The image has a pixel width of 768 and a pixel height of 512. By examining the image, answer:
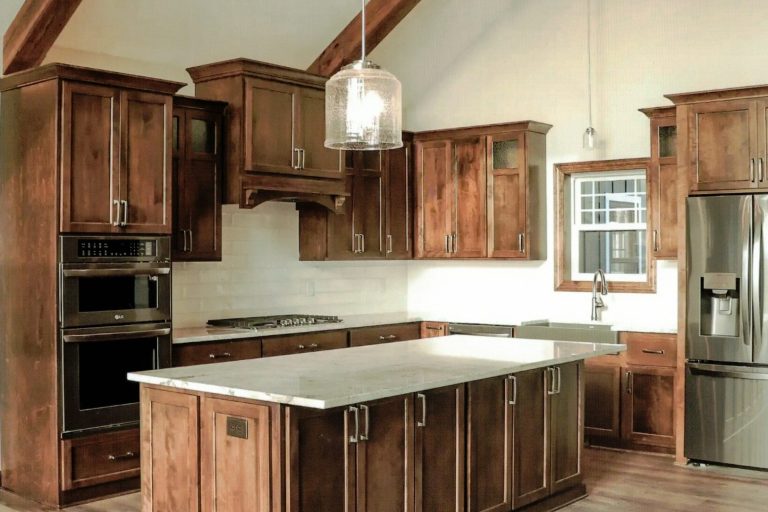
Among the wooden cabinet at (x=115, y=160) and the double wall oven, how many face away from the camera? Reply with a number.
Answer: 0

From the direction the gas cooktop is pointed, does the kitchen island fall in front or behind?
in front

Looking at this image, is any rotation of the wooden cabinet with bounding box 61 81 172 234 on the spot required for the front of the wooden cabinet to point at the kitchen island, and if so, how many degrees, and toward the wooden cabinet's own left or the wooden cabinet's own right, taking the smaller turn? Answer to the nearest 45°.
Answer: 0° — it already faces it

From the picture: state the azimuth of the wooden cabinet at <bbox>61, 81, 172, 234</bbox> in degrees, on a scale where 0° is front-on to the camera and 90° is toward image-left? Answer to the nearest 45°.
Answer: approximately 315°

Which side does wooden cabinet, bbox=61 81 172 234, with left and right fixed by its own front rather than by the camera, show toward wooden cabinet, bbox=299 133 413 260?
left

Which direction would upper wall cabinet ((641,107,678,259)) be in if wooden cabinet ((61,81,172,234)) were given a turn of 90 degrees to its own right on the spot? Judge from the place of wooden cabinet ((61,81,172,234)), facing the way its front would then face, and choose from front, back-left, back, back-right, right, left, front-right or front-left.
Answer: back-left

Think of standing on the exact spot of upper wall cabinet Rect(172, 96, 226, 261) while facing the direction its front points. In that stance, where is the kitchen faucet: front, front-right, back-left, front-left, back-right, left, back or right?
front-left

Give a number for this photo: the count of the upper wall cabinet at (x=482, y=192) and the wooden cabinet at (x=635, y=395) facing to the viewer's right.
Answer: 0

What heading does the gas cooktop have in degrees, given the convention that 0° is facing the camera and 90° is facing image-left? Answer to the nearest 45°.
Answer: approximately 315°

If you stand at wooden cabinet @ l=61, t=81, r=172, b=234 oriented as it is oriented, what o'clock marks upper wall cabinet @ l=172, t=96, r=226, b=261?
The upper wall cabinet is roughly at 9 o'clock from the wooden cabinet.

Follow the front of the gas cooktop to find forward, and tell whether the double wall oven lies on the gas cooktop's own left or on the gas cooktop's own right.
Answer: on the gas cooktop's own right
